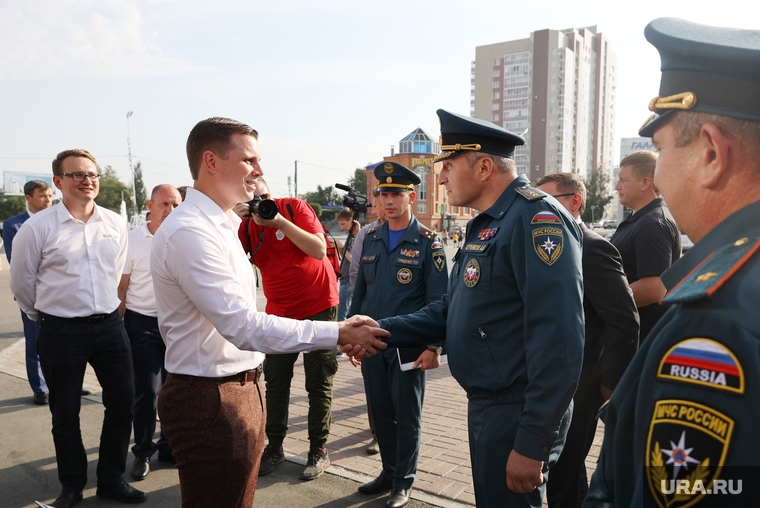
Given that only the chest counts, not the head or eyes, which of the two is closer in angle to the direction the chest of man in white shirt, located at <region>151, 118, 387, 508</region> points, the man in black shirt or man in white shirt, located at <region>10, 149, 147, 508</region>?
the man in black shirt

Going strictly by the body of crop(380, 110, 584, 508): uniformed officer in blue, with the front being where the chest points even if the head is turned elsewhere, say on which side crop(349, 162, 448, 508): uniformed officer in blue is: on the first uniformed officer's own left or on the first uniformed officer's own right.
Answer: on the first uniformed officer's own right

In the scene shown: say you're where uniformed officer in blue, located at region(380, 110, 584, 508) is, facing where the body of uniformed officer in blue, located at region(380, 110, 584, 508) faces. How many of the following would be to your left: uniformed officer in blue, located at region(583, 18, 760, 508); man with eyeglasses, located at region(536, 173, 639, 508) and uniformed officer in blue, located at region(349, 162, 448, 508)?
1

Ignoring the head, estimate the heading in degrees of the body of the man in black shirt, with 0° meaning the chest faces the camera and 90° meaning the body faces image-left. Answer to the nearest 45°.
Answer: approximately 90°

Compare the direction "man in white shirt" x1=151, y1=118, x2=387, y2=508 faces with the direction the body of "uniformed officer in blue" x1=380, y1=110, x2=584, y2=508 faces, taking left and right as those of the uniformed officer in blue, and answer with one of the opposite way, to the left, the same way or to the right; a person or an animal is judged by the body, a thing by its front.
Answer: the opposite way

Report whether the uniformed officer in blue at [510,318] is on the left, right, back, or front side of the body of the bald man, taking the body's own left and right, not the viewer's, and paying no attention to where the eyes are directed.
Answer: front

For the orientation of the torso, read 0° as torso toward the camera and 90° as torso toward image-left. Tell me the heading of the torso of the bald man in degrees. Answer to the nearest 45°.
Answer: approximately 315°

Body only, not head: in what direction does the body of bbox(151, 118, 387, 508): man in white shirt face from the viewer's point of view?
to the viewer's right

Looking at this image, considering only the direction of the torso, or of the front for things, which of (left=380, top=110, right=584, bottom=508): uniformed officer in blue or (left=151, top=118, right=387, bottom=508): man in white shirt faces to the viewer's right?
the man in white shirt

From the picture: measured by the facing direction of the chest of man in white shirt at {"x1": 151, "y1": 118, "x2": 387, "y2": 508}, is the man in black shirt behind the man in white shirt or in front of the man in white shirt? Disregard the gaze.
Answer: in front

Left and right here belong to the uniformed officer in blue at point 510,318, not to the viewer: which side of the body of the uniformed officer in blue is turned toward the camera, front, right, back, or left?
left
